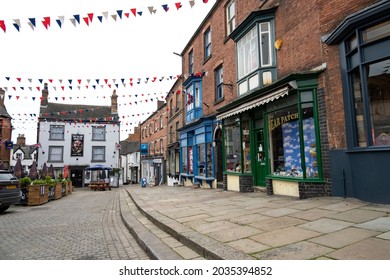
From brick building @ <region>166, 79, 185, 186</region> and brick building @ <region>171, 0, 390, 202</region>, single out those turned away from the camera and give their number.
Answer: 0

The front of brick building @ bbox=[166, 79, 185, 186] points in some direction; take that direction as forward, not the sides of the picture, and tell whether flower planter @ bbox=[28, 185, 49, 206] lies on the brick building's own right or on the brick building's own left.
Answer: on the brick building's own left

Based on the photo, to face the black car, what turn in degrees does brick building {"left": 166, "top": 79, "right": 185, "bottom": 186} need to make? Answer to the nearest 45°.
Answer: approximately 45° to its left

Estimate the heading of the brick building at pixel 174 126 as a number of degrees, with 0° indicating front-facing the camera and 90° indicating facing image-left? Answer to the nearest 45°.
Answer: approximately 90°

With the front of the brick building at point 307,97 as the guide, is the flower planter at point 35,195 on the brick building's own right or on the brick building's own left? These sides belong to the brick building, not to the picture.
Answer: on the brick building's own right

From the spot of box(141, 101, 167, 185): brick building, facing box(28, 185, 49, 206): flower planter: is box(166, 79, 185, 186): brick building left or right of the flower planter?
left

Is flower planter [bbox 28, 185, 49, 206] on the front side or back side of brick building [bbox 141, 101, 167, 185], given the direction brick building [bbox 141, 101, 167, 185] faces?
on the front side
